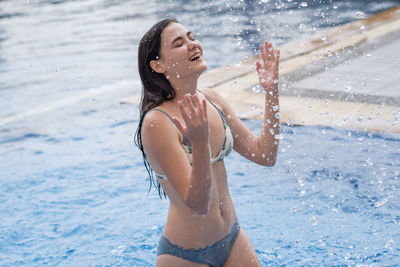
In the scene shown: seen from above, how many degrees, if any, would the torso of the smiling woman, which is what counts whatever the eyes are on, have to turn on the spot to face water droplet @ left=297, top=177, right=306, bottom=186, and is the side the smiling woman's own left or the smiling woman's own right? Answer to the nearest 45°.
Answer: approximately 135° to the smiling woman's own left

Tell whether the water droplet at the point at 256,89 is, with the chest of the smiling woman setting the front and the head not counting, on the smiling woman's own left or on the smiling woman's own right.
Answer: on the smiling woman's own left

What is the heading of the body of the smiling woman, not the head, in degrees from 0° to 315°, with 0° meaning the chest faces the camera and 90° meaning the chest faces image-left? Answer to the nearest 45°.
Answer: approximately 315°

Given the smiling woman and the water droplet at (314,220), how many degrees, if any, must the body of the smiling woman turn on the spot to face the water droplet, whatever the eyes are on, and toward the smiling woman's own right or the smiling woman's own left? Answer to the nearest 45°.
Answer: approximately 90° to the smiling woman's own left

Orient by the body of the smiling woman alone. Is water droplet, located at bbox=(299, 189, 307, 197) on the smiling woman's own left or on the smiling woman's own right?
on the smiling woman's own left
